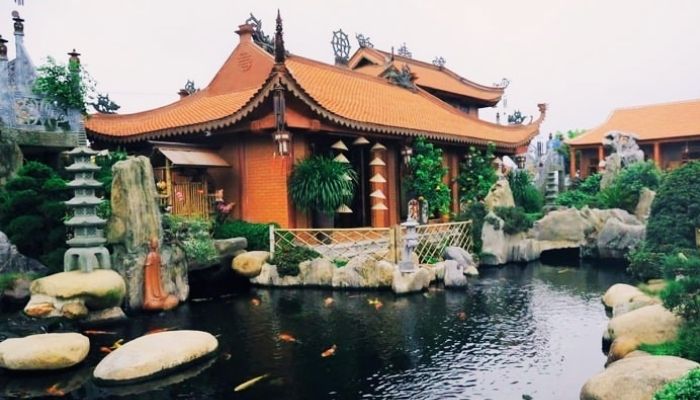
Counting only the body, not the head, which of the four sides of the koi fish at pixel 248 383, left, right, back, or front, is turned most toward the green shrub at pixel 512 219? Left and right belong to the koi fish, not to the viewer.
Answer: back

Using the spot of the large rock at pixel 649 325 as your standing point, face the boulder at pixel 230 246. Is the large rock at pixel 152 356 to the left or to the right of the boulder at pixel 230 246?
left

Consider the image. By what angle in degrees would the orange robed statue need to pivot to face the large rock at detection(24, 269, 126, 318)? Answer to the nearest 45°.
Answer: approximately 135° to its right

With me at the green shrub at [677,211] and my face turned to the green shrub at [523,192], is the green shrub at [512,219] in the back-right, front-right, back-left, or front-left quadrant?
front-left

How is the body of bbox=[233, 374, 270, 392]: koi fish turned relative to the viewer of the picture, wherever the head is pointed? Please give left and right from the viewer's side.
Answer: facing the viewer and to the left of the viewer

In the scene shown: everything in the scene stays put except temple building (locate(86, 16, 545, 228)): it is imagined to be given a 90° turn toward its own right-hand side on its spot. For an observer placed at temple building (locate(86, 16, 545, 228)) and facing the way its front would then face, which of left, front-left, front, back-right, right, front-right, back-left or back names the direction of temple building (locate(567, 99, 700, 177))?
back

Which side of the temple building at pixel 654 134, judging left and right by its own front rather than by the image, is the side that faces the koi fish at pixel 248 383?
front

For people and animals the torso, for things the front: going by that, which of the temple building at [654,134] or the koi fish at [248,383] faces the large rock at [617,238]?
the temple building

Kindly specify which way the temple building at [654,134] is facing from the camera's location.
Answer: facing the viewer

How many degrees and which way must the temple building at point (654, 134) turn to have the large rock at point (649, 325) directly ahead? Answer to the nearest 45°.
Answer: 0° — it already faces it

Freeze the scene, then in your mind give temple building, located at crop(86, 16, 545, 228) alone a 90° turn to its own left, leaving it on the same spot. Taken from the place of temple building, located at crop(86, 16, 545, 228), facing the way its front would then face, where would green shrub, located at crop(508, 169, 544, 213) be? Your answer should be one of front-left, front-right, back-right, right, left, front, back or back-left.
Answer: front
